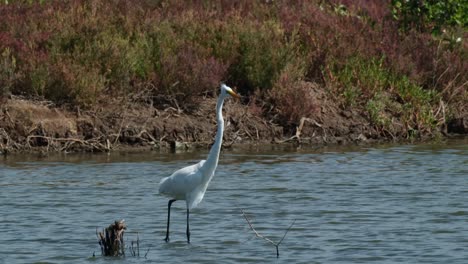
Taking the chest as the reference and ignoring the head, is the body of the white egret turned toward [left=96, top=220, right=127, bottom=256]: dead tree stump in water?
no

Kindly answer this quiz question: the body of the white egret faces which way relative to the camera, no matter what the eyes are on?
to the viewer's right

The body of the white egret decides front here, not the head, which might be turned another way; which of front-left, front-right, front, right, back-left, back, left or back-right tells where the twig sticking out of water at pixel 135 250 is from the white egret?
back-right
